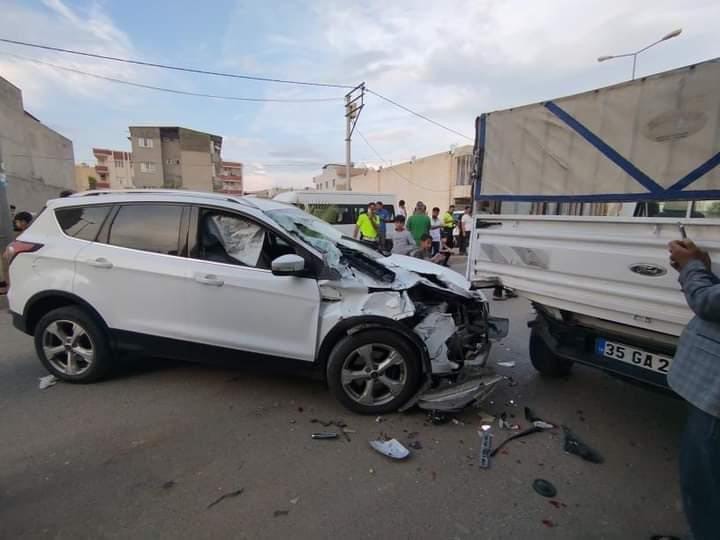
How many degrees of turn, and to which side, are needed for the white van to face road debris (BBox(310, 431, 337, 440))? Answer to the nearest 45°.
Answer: approximately 90° to its left

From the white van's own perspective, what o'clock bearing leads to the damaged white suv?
The damaged white suv is roughly at 9 o'clock from the white van.

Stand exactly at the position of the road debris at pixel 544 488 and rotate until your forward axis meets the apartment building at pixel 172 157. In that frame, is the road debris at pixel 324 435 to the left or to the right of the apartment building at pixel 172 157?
left

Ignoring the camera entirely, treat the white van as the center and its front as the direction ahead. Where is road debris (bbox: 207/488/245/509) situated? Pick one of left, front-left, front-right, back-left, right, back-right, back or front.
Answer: left
